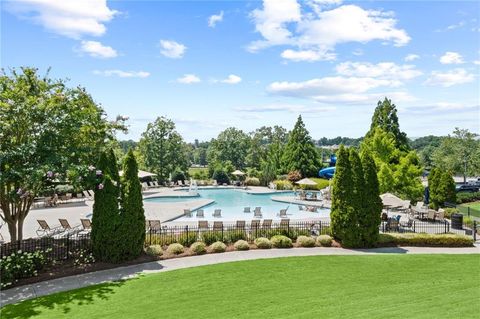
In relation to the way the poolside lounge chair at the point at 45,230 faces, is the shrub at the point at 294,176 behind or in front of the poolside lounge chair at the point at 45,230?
in front

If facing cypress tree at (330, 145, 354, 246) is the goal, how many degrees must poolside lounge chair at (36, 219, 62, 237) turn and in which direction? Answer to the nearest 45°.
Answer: approximately 90° to its right

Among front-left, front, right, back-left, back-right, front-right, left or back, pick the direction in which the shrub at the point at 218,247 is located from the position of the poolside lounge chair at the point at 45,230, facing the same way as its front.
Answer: right

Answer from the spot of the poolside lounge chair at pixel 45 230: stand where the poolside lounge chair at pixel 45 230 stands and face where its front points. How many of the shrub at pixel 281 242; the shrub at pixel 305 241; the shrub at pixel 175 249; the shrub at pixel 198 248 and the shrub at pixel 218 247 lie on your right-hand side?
5

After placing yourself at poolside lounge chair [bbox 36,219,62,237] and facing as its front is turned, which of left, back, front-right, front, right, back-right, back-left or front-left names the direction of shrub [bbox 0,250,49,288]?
back-right

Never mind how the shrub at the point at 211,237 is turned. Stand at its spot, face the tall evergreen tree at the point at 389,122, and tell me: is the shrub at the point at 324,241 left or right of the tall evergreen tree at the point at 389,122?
right

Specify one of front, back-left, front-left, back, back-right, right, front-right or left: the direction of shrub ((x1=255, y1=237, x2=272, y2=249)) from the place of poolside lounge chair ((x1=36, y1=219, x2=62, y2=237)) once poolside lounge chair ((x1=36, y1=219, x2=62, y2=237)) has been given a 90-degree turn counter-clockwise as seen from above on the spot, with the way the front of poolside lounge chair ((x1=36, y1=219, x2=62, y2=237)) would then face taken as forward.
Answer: back

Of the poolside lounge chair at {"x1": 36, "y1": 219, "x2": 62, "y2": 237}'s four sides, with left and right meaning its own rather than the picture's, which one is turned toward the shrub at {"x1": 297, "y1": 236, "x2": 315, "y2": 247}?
right

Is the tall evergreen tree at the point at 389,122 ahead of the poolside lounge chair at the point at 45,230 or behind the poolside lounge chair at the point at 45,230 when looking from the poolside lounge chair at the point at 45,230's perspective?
ahead

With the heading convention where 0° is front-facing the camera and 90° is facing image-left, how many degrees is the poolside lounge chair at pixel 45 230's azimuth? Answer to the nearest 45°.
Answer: approximately 225°
